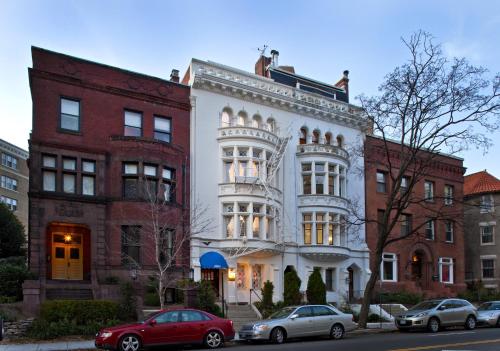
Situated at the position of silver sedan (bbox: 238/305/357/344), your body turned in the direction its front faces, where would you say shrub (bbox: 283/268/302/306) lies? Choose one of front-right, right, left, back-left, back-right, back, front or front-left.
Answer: back-right

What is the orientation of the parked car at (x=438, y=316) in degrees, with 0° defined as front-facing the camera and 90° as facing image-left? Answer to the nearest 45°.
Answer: approximately 45°

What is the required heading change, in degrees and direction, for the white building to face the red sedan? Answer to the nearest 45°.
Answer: approximately 45° to its right

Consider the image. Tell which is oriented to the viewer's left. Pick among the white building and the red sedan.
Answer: the red sedan

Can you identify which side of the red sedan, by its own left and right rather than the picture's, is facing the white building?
right

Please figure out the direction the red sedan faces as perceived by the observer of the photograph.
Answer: facing to the left of the viewer

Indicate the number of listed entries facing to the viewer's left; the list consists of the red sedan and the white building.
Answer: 1

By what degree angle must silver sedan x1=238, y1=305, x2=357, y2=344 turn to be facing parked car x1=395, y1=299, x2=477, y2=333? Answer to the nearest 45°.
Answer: approximately 180°

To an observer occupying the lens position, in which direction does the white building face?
facing the viewer and to the right of the viewer
